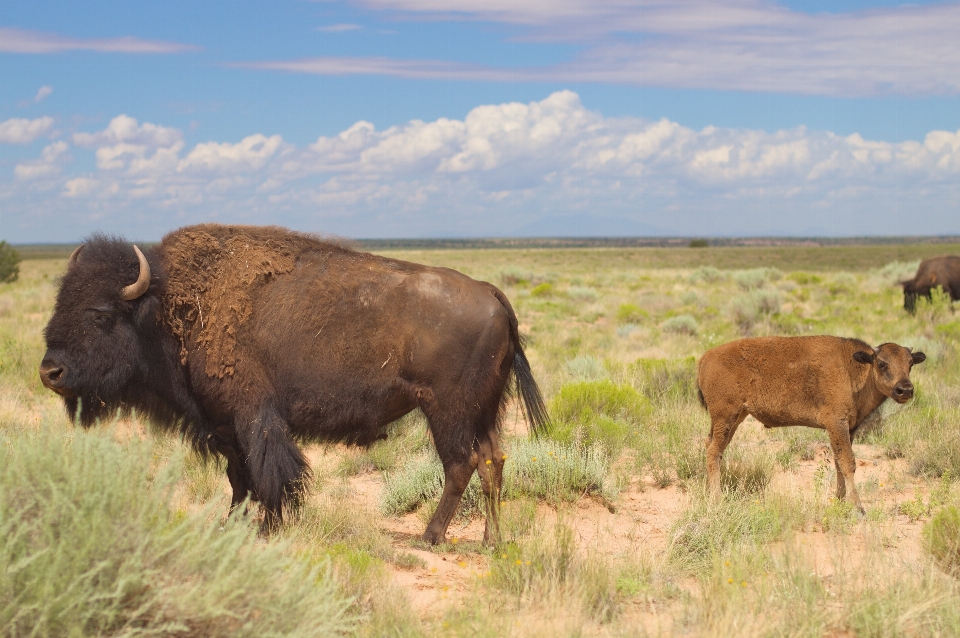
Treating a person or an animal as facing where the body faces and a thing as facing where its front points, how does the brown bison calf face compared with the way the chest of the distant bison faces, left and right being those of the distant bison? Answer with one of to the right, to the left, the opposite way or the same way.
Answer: the opposite way

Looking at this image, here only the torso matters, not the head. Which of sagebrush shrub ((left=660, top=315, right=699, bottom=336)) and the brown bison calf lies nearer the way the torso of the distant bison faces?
the sagebrush shrub

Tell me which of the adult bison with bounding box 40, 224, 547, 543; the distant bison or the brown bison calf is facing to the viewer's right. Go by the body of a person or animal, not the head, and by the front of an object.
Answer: the brown bison calf

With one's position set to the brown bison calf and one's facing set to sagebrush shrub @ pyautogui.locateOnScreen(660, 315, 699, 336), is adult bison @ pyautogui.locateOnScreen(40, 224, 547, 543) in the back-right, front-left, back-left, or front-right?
back-left

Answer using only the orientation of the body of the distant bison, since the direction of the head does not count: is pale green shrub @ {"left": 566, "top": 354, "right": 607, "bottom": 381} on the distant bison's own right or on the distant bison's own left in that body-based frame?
on the distant bison's own left

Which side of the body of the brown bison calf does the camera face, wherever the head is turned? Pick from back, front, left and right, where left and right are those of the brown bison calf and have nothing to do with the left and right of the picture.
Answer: right

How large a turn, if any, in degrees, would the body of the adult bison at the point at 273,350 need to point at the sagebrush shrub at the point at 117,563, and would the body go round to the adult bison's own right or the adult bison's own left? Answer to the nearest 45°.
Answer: approximately 90° to the adult bison's own left

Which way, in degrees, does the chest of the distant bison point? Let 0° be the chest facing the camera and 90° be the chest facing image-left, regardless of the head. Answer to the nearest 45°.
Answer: approximately 90°

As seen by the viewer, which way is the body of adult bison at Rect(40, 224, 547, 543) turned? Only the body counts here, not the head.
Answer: to the viewer's left
